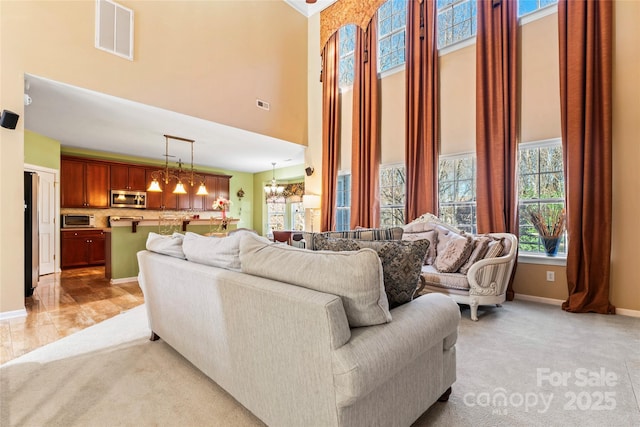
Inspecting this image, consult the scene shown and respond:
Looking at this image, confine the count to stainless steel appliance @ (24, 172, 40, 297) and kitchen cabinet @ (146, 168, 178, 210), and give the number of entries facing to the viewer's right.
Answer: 1

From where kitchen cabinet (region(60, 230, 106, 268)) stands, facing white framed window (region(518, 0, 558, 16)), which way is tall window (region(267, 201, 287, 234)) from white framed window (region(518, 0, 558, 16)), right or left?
left

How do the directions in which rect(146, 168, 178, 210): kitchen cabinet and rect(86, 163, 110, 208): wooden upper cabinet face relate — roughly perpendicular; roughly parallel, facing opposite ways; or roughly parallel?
roughly parallel

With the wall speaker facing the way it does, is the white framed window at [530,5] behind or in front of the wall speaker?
in front

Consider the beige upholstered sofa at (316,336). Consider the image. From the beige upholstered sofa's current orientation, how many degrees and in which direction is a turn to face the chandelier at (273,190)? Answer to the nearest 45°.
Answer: approximately 45° to its left

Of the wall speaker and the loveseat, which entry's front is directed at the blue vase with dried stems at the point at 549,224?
the wall speaker

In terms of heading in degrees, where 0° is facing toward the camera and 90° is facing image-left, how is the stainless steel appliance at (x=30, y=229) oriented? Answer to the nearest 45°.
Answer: approximately 270°

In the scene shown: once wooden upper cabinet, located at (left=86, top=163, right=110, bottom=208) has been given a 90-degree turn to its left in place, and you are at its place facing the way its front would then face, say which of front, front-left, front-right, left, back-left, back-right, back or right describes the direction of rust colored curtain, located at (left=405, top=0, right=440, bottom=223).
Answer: front-right

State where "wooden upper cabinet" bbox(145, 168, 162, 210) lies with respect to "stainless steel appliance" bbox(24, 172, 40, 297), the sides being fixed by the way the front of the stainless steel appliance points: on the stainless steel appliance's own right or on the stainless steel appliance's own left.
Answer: on the stainless steel appliance's own left

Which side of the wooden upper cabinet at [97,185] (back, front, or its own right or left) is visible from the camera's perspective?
front

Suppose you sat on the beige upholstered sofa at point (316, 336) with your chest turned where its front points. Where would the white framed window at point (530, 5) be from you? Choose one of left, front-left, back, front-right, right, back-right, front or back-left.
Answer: front

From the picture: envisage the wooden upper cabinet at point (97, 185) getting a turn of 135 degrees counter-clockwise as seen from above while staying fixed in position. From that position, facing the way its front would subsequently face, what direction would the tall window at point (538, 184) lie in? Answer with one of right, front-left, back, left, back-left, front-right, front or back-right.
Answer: right

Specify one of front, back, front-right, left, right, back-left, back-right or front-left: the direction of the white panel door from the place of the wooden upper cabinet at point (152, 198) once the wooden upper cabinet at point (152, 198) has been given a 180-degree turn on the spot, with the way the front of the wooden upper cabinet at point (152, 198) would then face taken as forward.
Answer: back-left

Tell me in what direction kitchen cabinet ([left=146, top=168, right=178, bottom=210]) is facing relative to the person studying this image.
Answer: facing the viewer

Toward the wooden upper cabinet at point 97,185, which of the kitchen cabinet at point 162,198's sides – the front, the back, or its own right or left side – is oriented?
right

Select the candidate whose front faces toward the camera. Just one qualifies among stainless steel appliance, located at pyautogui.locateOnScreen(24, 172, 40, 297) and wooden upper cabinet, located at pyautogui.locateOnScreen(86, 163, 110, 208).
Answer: the wooden upper cabinet

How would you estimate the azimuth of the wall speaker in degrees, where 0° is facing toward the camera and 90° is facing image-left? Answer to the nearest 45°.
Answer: approximately 315°

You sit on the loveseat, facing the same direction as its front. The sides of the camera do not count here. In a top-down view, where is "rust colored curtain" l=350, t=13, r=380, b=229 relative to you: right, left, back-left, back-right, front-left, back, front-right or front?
right

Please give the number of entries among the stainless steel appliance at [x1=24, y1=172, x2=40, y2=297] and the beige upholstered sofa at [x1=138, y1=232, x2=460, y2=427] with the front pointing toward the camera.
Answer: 0

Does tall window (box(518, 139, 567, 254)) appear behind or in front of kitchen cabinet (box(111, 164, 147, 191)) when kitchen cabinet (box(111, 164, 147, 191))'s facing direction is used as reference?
in front

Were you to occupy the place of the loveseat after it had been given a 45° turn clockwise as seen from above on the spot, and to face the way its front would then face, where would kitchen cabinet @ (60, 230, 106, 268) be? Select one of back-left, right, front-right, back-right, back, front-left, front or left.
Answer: front
